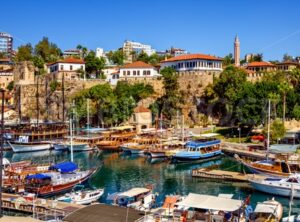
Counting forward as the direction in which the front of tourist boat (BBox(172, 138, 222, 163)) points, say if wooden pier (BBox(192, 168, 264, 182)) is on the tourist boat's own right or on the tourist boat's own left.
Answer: on the tourist boat's own left

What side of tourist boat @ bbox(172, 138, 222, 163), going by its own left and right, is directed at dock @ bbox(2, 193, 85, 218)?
front

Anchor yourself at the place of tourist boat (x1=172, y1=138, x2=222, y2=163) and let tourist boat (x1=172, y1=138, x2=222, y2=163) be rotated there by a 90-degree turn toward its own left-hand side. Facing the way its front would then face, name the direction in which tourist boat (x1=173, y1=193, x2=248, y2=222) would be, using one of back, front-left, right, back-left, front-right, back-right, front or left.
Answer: front-right

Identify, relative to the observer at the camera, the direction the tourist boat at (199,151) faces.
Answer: facing the viewer and to the left of the viewer

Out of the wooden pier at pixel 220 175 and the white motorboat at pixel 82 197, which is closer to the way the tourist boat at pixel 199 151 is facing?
the white motorboat

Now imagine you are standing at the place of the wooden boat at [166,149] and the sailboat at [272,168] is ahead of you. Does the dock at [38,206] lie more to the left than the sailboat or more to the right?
right

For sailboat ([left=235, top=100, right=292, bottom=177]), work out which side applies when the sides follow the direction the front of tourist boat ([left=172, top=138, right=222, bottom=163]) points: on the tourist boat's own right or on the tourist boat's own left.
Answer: on the tourist boat's own left

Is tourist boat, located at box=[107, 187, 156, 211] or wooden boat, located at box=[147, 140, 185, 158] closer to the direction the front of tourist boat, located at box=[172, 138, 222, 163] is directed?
the tourist boat

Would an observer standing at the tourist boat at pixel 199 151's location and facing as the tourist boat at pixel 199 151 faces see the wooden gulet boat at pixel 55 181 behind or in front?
in front

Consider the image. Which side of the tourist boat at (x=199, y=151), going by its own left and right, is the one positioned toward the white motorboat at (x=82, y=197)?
front

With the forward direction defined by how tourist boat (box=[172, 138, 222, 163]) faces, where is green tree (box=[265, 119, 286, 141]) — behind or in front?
behind
